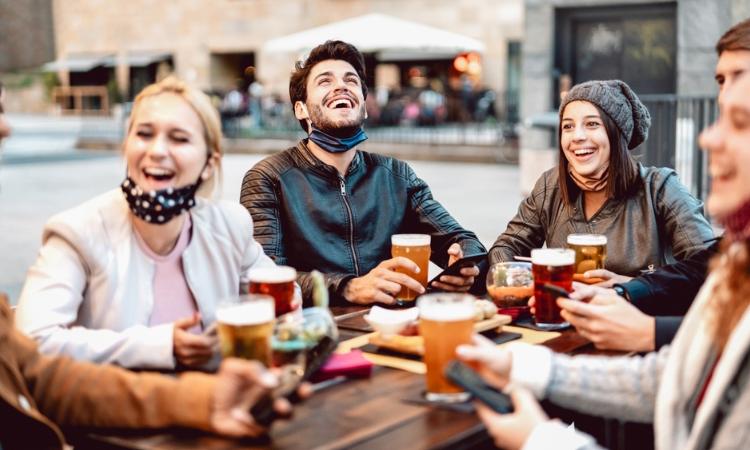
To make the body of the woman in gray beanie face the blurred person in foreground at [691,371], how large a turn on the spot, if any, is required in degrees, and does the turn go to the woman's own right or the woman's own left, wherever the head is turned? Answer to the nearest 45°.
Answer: approximately 45° to the woman's own left

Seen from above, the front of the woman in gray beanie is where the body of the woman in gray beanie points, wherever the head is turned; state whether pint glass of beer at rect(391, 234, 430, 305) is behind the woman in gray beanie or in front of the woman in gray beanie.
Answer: in front

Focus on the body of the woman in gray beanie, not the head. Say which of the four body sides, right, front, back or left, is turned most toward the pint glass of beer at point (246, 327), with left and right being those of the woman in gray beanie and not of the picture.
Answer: front

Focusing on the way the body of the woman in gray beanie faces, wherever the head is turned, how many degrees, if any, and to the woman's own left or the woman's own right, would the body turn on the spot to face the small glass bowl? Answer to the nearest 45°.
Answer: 0° — they already face it

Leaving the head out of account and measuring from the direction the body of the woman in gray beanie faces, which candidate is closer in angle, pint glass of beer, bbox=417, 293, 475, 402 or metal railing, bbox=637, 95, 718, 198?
the pint glass of beer

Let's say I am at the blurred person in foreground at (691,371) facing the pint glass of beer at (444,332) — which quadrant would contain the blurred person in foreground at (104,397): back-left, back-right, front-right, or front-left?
front-left

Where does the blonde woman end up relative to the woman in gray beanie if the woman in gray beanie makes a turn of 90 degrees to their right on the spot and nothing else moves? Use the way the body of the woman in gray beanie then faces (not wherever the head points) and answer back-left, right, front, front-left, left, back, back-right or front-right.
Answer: left

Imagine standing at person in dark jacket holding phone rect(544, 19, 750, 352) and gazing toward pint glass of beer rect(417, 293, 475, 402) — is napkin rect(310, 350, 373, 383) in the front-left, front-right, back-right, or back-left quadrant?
front-right

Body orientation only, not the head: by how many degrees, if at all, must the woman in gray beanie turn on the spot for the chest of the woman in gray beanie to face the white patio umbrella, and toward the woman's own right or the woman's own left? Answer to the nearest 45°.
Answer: approximately 135° to the woman's own right

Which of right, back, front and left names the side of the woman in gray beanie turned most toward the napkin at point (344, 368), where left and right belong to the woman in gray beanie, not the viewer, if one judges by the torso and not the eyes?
front

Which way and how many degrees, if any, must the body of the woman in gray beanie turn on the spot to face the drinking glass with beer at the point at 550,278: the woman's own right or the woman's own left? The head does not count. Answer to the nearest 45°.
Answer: approximately 45° to the woman's own left

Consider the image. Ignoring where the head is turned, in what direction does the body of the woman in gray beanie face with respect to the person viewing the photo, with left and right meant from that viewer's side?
facing the viewer and to the left of the viewer
